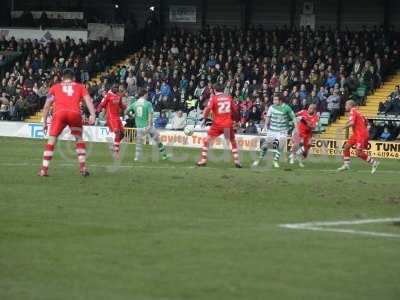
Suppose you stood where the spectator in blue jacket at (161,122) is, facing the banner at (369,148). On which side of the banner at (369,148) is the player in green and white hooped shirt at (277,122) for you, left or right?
right

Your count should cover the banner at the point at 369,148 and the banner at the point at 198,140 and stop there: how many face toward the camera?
2

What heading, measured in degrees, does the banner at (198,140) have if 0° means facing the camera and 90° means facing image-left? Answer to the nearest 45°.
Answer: approximately 0°

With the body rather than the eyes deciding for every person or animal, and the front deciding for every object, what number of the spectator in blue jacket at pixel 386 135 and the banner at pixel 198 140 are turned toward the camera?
2

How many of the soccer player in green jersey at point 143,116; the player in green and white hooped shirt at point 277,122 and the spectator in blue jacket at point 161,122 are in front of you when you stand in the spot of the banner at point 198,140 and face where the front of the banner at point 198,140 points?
2

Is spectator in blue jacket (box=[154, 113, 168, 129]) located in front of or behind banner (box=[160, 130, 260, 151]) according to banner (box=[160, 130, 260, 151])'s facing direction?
behind
